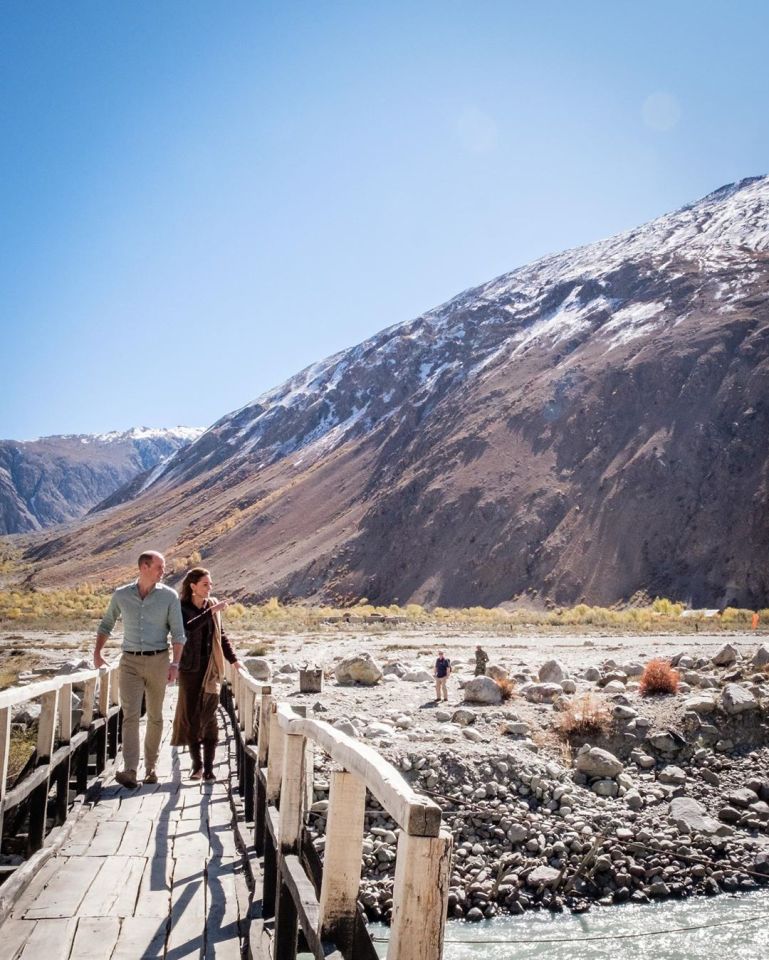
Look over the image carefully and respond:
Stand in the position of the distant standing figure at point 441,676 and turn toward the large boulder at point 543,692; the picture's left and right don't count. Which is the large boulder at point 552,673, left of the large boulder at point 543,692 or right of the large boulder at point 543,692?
left

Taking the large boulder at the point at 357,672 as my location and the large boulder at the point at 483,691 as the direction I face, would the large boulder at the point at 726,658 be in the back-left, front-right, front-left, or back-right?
front-left

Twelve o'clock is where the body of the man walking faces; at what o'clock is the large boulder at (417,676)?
The large boulder is roughly at 7 o'clock from the man walking.

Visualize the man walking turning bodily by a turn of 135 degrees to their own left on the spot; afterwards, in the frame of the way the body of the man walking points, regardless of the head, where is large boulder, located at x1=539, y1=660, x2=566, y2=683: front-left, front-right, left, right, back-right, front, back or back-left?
front

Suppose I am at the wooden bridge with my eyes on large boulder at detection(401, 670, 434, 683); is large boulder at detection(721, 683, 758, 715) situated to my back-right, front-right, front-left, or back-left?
front-right

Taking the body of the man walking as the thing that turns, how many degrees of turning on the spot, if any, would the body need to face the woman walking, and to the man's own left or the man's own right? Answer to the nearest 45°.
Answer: approximately 135° to the man's own left

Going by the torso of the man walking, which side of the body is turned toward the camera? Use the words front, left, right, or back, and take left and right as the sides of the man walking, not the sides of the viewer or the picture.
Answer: front

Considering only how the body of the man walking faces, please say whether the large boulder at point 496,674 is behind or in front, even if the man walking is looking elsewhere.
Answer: behind

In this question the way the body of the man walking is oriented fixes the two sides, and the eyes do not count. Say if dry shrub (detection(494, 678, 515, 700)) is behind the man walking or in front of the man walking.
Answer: behind

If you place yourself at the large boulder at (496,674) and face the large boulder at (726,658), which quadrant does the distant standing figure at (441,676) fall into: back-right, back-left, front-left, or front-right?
back-right

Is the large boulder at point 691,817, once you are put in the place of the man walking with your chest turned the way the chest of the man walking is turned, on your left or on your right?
on your left
